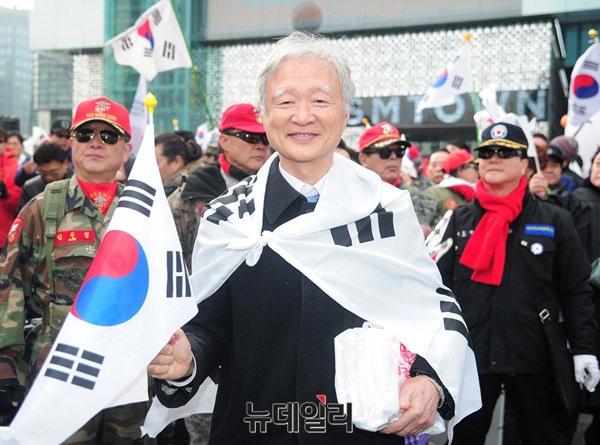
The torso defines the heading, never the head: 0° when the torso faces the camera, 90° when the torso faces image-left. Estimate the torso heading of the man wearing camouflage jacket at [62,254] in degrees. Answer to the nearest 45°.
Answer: approximately 0°

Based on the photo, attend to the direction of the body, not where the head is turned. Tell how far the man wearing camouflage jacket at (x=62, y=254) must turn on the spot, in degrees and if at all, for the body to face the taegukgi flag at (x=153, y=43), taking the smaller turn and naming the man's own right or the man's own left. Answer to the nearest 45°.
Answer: approximately 180°

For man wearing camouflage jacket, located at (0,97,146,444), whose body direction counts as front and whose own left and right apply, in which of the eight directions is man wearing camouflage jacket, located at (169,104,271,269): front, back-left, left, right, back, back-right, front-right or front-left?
back-left

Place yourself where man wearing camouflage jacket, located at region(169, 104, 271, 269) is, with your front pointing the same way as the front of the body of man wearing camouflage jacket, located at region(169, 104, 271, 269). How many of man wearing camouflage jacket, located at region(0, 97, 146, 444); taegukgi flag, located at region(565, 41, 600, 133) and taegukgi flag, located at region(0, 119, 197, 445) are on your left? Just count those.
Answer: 1

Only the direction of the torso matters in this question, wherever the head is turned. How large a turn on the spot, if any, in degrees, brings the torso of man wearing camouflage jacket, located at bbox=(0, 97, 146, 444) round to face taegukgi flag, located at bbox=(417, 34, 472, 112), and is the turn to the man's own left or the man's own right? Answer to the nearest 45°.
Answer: approximately 135° to the man's own left

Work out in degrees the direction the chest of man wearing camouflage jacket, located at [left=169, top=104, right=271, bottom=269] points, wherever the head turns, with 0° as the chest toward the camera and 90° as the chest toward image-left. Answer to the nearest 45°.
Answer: approximately 315°
